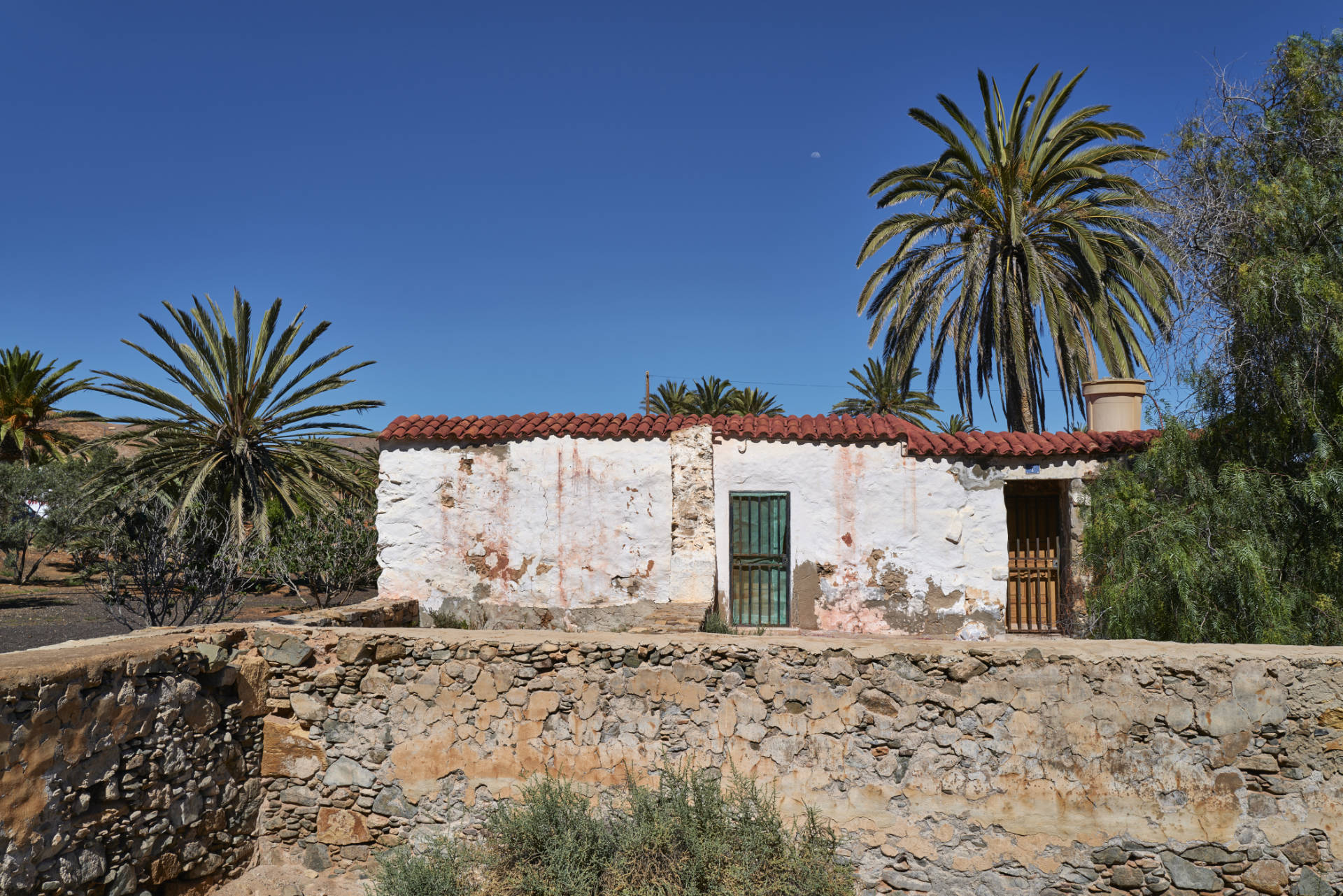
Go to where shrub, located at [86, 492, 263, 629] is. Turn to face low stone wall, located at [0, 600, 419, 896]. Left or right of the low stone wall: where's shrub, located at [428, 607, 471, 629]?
left

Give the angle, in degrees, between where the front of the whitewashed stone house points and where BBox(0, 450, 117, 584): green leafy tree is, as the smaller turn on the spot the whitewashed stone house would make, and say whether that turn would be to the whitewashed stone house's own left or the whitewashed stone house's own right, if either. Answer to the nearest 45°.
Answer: approximately 135° to the whitewashed stone house's own right

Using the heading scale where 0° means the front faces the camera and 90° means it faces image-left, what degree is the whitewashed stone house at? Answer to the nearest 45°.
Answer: approximately 0°

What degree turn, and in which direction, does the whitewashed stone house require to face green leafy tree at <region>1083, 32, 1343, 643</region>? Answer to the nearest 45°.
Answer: approximately 90° to its left

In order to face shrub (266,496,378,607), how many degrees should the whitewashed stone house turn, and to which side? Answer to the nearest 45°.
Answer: approximately 135° to its right

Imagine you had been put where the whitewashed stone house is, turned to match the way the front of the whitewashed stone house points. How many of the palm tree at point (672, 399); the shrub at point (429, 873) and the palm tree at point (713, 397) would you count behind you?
2

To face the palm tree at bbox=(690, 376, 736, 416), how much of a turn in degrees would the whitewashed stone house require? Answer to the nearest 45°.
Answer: approximately 180°

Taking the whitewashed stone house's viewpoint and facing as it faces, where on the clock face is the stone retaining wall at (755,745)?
The stone retaining wall is roughly at 12 o'clock from the whitewashed stone house.

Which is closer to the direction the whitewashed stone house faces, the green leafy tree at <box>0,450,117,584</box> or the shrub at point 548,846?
the shrub

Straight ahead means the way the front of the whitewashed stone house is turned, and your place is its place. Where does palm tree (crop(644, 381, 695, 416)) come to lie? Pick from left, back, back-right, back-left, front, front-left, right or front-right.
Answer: back

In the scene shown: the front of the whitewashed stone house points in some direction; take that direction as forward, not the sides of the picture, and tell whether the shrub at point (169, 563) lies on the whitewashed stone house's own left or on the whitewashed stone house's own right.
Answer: on the whitewashed stone house's own right

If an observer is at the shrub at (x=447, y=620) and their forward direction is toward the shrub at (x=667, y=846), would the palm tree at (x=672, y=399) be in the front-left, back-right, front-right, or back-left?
back-left

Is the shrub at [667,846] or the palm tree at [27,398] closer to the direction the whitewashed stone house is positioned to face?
the shrub
